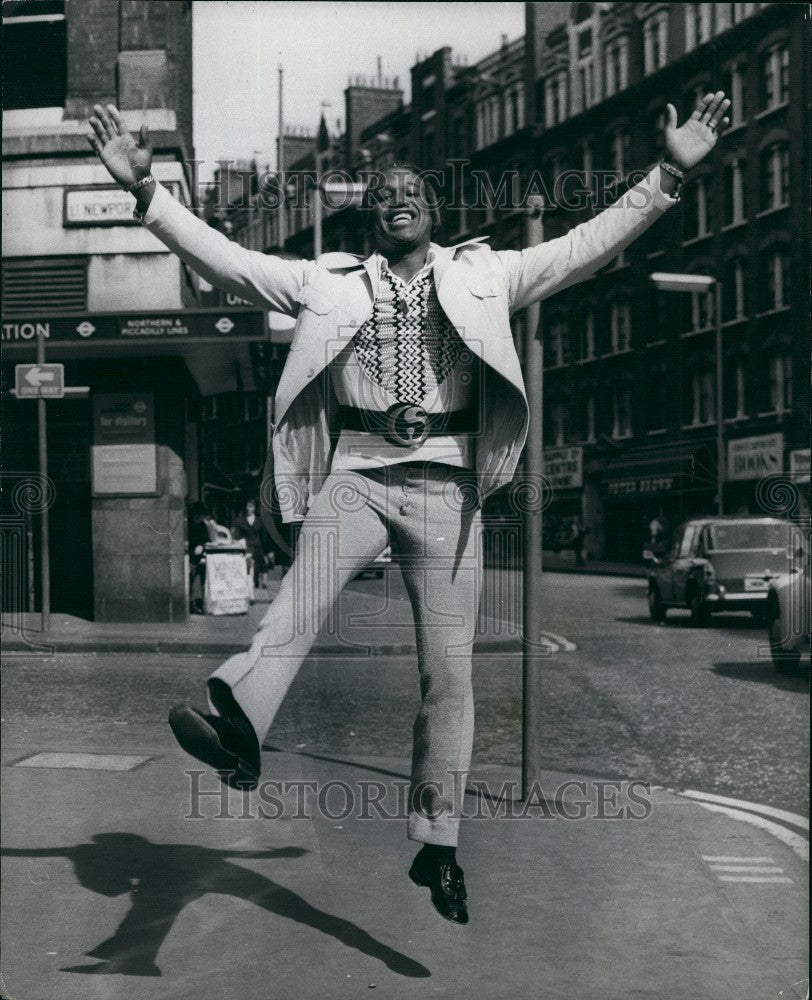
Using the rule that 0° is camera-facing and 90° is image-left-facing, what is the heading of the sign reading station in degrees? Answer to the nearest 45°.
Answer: approximately 0°

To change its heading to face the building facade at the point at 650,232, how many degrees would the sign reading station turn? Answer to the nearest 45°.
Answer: approximately 90° to its left

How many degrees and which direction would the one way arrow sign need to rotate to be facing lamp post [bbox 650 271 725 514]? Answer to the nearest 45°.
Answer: approximately 90° to its left

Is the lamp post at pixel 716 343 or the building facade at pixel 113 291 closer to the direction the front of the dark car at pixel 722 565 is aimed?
the building facade
